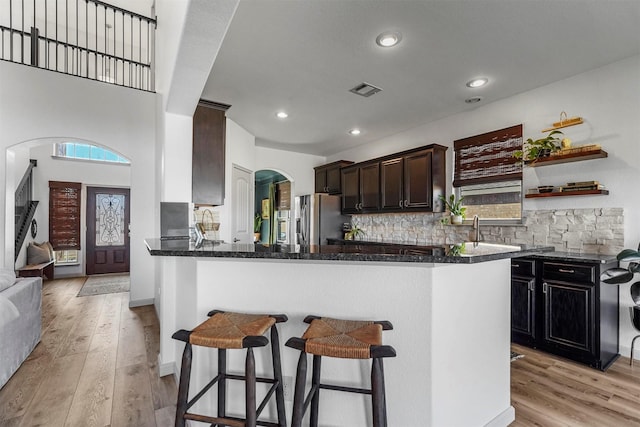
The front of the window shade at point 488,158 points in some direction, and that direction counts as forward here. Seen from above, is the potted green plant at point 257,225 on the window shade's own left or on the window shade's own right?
on the window shade's own right

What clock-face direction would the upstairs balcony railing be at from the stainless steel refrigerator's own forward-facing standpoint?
The upstairs balcony railing is roughly at 1 o'clock from the stainless steel refrigerator.

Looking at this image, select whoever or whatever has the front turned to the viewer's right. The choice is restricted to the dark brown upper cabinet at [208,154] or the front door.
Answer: the dark brown upper cabinet

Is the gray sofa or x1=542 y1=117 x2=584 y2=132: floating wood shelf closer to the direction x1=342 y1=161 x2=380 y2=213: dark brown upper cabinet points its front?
the gray sofa

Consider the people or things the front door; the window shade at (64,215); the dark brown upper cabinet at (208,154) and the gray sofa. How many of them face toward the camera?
2

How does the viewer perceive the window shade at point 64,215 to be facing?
facing the viewer

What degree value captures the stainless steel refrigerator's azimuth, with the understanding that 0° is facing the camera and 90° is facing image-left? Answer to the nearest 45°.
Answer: approximately 45°

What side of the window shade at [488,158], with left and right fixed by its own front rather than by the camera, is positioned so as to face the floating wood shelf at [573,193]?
left

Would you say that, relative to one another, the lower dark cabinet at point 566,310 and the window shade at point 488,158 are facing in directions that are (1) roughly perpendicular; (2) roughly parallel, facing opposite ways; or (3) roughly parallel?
roughly parallel

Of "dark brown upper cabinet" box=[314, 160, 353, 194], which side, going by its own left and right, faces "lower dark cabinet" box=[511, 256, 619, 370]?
left

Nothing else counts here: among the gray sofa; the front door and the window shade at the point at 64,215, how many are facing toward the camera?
2
